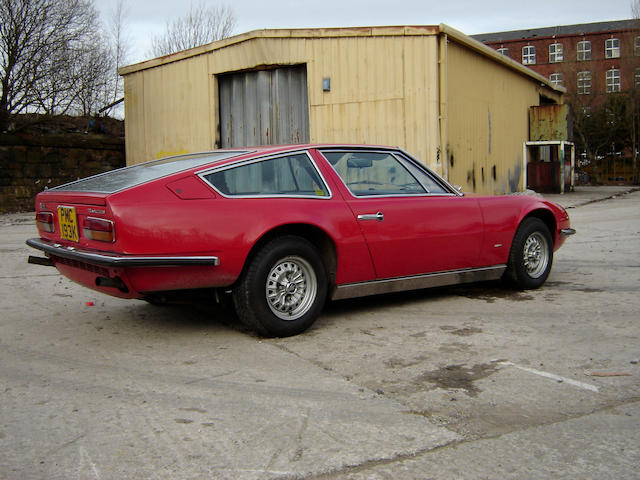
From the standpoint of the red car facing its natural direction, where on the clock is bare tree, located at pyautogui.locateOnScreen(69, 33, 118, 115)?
The bare tree is roughly at 10 o'clock from the red car.

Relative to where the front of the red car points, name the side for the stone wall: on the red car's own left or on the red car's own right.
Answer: on the red car's own left

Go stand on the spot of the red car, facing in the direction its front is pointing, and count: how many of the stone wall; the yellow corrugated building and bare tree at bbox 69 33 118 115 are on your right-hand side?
0

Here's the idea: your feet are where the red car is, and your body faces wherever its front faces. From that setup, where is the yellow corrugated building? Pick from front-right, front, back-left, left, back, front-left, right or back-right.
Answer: front-left

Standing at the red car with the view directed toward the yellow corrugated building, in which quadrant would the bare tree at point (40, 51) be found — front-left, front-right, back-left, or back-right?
front-left

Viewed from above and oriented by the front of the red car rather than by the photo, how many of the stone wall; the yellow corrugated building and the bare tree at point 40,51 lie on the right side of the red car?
0

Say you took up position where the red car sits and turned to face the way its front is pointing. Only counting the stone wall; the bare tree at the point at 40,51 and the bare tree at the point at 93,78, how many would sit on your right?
0

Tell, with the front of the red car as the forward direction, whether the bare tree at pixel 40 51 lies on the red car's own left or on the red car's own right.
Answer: on the red car's own left

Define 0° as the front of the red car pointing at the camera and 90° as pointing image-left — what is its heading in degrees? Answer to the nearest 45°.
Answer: approximately 225°
